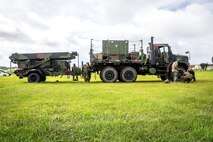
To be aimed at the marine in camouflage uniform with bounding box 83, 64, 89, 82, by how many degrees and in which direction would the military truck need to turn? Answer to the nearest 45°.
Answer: approximately 180°

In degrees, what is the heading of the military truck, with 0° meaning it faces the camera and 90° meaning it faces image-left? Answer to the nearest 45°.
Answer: approximately 270°

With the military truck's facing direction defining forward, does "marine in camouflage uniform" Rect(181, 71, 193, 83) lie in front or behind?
in front
